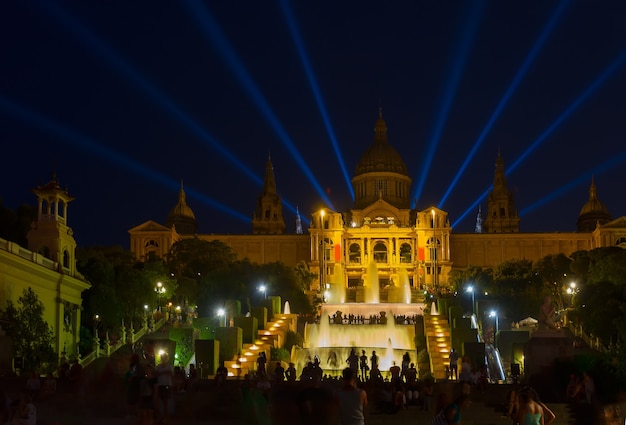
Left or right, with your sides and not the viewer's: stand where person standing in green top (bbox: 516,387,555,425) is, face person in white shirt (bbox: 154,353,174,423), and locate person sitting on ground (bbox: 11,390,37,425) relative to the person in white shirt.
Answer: left

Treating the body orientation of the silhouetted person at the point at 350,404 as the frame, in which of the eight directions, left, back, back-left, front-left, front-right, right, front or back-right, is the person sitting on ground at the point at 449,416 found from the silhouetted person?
back-right

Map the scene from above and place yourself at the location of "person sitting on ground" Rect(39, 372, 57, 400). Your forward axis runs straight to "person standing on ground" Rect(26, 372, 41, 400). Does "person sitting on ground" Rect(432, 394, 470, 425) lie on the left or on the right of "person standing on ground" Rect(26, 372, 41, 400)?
left

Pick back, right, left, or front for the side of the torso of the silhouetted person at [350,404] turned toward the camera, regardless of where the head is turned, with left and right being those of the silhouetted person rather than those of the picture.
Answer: back

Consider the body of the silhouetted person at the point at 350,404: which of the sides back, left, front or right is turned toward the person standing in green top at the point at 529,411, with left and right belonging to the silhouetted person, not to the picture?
right

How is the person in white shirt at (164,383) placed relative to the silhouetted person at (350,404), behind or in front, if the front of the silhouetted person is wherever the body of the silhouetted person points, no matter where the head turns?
in front

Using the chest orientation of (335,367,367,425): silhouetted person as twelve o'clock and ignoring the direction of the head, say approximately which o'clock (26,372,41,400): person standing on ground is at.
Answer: The person standing on ground is roughly at 11 o'clock from the silhouetted person.

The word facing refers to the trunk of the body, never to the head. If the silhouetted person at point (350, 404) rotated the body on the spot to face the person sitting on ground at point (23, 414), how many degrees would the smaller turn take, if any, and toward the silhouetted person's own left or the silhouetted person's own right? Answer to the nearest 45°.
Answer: approximately 90° to the silhouetted person's own left

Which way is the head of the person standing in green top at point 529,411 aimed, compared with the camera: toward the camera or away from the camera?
away from the camera

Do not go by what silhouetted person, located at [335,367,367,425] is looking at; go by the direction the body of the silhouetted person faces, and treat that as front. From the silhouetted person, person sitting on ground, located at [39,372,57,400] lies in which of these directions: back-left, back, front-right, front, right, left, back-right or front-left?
front-left
